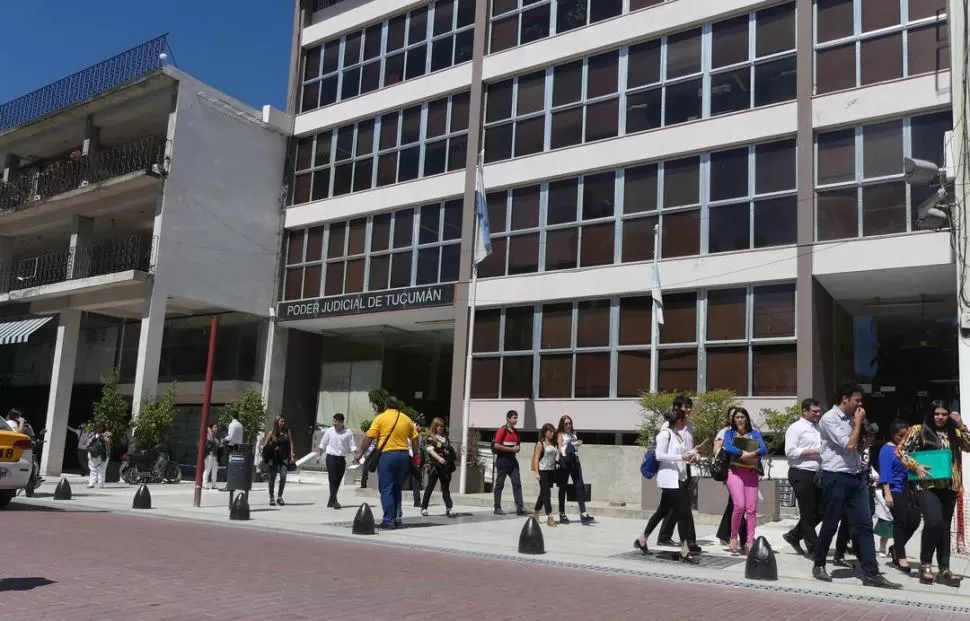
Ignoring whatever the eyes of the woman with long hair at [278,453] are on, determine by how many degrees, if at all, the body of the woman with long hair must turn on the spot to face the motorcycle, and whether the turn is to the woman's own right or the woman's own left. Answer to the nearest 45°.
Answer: approximately 135° to the woman's own right

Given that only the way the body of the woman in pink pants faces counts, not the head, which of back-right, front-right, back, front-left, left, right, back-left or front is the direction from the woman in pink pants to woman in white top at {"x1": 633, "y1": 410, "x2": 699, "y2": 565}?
front-right

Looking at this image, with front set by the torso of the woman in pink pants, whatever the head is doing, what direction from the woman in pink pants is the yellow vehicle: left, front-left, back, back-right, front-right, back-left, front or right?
right

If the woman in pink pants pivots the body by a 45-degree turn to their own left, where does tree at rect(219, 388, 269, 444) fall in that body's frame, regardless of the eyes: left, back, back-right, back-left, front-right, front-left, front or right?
back

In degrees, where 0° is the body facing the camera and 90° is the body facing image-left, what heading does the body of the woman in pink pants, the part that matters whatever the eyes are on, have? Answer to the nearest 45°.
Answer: approximately 0°

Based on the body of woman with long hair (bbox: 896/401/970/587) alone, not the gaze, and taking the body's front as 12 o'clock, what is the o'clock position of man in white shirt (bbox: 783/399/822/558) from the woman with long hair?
The man in white shirt is roughly at 4 o'clock from the woman with long hair.
